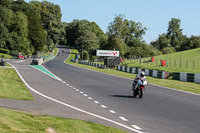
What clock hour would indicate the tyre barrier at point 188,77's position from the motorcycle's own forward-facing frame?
The tyre barrier is roughly at 8 o'clock from the motorcycle.

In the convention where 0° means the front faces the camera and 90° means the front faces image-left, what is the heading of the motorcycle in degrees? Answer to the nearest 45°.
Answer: approximately 315°
